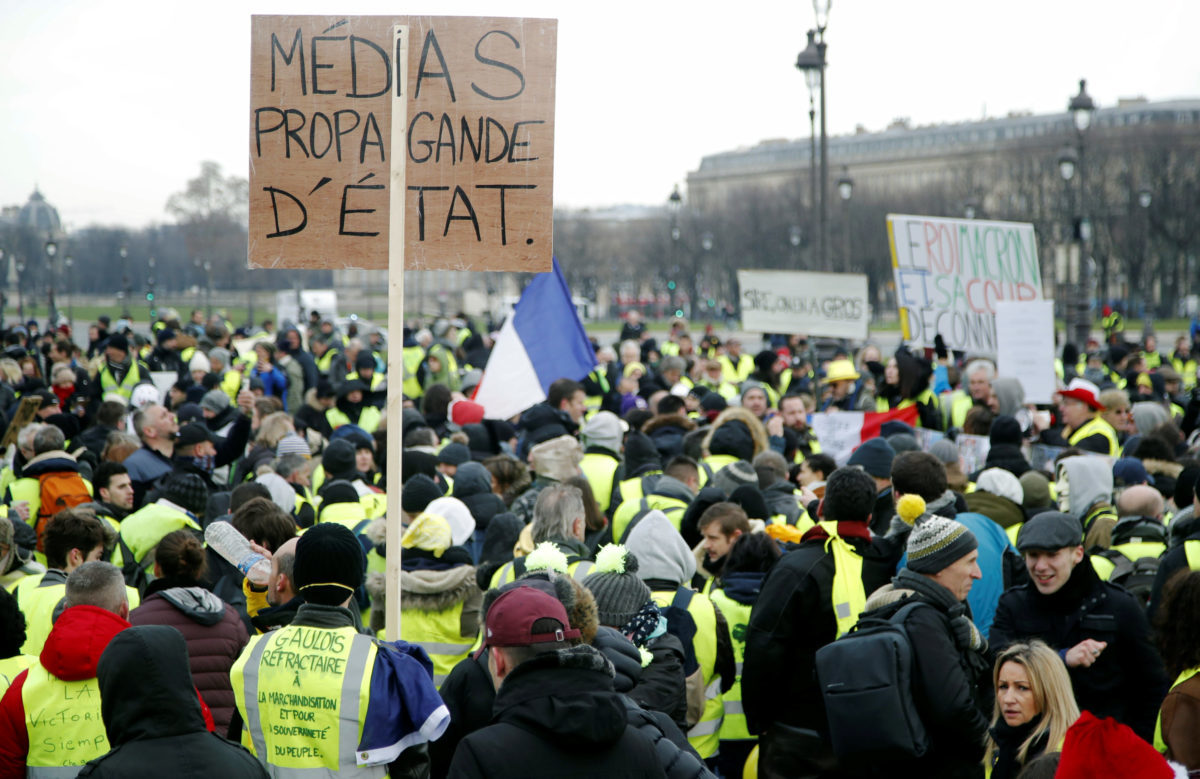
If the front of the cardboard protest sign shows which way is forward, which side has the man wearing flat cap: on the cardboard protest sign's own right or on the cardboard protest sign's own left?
on the cardboard protest sign's own left

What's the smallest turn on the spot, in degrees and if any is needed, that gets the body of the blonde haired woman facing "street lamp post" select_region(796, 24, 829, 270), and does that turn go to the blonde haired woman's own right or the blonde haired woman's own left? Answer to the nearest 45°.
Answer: approximately 135° to the blonde haired woman's own right

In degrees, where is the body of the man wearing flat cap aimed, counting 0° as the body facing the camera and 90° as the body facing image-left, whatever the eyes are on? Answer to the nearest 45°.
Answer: approximately 45°

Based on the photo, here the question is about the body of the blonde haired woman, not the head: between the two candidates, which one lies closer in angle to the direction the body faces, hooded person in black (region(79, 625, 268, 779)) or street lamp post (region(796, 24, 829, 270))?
the hooded person in black

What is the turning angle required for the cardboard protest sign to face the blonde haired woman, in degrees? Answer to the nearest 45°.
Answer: approximately 90° to its left
